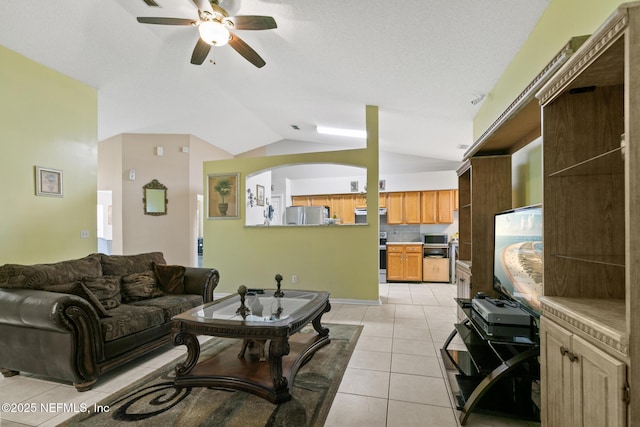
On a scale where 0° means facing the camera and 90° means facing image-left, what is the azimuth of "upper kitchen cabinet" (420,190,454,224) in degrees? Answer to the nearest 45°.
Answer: approximately 0°

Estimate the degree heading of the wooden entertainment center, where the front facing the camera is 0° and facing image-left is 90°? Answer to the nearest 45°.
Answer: approximately 45°

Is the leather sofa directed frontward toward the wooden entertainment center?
yes

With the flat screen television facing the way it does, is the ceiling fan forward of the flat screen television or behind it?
forward

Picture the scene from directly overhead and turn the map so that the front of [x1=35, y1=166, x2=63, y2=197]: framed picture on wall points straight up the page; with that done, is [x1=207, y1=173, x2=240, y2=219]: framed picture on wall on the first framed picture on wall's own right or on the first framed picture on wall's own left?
on the first framed picture on wall's own left

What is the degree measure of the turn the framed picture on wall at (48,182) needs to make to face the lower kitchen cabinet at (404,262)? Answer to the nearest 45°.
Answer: approximately 45° to its left

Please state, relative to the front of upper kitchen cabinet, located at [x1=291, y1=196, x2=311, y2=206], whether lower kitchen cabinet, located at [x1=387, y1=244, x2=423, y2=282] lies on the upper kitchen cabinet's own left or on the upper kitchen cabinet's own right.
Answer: on the upper kitchen cabinet's own left

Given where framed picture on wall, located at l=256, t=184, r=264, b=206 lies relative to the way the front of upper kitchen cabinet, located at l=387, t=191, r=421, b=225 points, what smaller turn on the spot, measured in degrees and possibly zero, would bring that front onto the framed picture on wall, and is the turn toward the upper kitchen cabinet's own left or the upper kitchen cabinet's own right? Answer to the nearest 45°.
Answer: approximately 45° to the upper kitchen cabinet's own right

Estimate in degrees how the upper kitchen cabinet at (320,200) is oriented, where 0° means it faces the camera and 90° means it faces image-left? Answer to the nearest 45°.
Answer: approximately 0°
